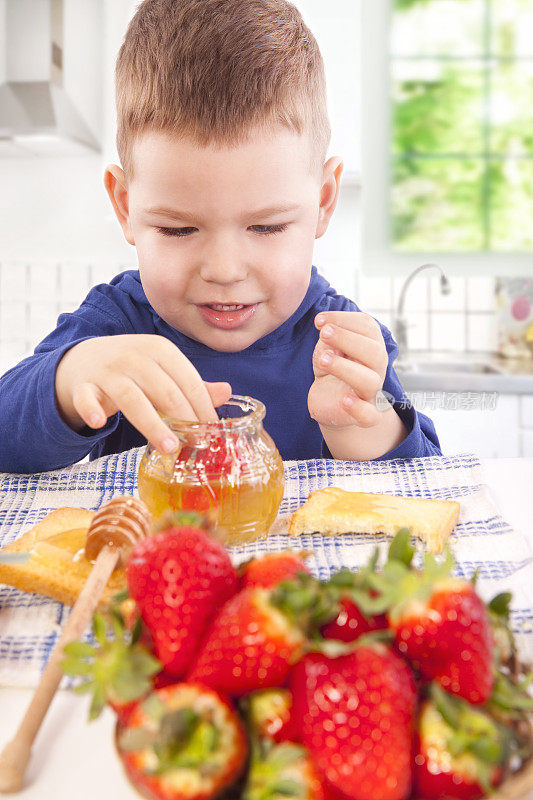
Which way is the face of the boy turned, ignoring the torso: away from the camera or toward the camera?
toward the camera

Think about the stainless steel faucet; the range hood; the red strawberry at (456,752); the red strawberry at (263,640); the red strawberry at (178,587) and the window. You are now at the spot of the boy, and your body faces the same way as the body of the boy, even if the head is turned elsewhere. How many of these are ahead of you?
3

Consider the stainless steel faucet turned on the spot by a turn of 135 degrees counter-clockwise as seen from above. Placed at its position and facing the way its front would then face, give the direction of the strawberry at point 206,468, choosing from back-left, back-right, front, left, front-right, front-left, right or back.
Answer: back-left

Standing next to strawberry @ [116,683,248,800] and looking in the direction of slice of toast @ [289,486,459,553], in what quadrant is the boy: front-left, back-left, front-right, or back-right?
front-left

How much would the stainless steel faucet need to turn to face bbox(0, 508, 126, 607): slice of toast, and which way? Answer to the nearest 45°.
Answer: approximately 90° to its right

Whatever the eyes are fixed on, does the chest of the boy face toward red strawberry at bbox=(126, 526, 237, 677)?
yes

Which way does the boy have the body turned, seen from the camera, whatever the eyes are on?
toward the camera

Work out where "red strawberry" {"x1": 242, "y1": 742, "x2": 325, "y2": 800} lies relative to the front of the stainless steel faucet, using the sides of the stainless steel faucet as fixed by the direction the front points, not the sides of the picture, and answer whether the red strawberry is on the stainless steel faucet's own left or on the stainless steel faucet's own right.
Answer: on the stainless steel faucet's own right

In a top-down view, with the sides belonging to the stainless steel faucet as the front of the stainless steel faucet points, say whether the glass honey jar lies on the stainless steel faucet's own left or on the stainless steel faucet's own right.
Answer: on the stainless steel faucet's own right

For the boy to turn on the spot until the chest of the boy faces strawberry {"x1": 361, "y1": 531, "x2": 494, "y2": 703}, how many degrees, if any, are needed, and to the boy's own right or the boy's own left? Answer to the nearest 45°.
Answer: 0° — they already face it

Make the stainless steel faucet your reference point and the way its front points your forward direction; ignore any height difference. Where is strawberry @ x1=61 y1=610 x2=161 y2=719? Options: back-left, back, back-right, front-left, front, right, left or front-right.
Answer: right

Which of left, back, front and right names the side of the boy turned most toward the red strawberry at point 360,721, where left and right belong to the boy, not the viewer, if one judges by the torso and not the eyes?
front
